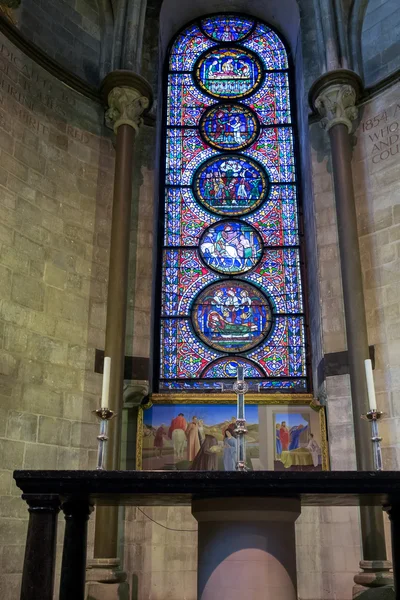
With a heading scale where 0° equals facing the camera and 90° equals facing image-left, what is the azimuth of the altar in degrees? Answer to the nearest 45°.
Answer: approximately 0°

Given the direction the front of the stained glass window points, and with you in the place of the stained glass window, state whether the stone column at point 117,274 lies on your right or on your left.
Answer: on your right

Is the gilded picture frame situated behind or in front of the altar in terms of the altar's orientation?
behind

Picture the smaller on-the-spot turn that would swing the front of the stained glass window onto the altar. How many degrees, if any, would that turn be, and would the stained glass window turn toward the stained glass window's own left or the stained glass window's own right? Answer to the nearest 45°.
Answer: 0° — it already faces it

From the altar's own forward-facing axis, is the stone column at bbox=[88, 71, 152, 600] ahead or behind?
behind

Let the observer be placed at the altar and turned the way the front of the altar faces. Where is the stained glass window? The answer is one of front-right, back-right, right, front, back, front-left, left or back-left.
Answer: back

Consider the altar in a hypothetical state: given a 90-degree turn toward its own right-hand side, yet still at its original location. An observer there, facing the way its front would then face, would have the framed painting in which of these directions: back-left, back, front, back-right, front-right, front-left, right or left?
right
